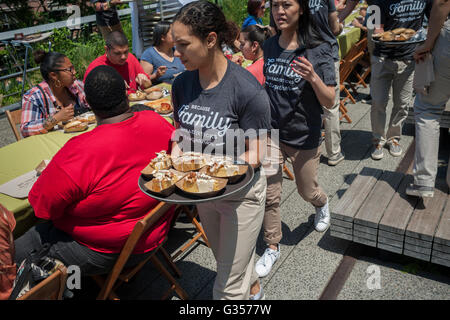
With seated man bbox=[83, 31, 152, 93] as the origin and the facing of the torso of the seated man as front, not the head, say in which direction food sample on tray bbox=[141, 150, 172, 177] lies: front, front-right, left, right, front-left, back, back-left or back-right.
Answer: front-right

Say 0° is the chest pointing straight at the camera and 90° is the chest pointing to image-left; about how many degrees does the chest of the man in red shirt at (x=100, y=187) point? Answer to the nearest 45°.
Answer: approximately 135°

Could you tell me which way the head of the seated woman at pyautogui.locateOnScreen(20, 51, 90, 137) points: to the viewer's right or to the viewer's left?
to the viewer's right

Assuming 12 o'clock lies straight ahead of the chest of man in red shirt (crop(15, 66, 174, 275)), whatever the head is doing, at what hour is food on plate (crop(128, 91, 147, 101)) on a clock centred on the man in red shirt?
The food on plate is roughly at 2 o'clock from the man in red shirt.

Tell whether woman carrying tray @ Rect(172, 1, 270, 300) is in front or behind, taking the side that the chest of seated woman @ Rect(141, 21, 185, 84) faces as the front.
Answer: in front

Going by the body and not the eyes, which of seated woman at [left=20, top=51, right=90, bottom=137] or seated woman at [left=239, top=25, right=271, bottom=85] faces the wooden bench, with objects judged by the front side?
seated woman at [left=20, top=51, right=90, bottom=137]

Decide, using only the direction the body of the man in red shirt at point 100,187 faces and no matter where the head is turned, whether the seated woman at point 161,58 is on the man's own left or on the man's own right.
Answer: on the man's own right

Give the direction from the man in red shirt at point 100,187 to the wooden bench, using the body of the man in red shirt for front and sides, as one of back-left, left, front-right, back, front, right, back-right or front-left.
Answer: back-right

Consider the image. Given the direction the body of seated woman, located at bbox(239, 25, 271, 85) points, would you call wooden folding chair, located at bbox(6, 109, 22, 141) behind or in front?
in front

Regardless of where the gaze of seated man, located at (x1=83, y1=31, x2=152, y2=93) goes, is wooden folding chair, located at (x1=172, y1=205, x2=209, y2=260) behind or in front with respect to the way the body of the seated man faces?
in front

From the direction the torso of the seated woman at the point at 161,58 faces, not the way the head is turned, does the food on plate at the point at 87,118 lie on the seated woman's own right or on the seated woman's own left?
on the seated woman's own right

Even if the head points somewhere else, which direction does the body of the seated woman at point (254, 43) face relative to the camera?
to the viewer's left

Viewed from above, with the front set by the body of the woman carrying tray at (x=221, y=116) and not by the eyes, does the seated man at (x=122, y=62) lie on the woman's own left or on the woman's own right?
on the woman's own right

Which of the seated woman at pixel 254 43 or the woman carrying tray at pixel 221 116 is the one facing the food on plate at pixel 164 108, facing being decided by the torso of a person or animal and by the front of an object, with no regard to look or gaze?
the seated woman
